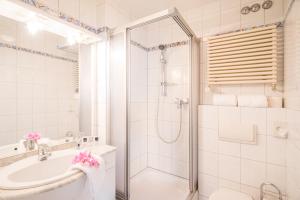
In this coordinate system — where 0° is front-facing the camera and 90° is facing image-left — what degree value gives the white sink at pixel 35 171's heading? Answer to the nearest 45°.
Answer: approximately 315°

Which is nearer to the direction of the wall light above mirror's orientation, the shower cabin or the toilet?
the toilet

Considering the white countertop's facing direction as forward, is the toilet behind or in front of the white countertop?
in front

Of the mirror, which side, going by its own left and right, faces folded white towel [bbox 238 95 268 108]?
front

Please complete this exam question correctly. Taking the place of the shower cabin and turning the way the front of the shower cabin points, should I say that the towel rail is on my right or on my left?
on my left

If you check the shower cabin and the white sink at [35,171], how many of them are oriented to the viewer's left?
0

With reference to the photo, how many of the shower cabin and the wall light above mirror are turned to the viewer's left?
0

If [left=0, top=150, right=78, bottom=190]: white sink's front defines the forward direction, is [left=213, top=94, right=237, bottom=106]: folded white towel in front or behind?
in front

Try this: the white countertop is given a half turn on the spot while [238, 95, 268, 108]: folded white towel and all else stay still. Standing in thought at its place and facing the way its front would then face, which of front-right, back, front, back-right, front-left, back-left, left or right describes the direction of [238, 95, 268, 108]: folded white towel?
back-right

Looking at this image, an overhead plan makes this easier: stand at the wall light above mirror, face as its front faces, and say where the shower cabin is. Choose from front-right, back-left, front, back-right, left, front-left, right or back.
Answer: front-left

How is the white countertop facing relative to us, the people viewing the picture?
facing the viewer and to the right of the viewer
